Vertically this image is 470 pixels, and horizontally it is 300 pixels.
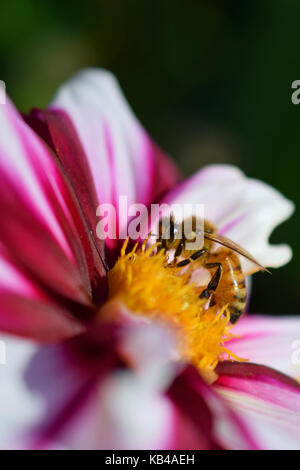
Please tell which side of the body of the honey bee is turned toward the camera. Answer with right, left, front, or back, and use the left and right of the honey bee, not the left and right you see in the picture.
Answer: left
